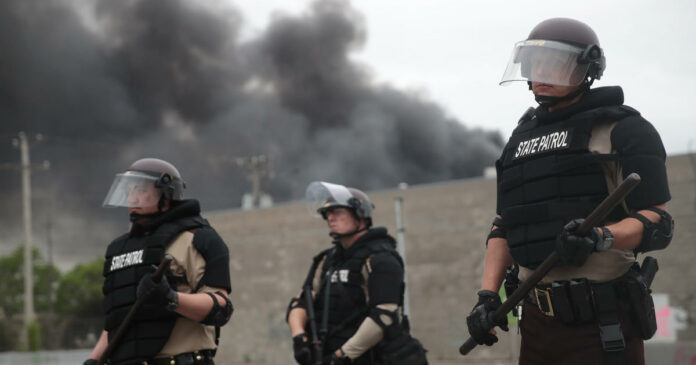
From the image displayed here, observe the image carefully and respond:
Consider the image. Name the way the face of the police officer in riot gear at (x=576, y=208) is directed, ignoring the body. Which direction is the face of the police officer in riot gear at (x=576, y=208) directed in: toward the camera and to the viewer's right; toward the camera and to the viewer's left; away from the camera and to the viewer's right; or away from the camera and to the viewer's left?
toward the camera and to the viewer's left

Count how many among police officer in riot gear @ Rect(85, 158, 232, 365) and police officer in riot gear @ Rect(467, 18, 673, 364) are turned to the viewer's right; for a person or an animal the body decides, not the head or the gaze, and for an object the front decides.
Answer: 0

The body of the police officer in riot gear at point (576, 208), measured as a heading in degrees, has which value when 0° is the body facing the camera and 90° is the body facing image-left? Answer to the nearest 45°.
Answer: approximately 45°

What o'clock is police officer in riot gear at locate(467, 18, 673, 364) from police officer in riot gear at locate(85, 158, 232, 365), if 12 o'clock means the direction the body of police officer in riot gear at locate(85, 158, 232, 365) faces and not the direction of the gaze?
police officer in riot gear at locate(467, 18, 673, 364) is roughly at 9 o'clock from police officer in riot gear at locate(85, 158, 232, 365).

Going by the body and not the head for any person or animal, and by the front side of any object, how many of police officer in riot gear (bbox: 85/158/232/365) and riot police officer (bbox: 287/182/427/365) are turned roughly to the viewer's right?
0

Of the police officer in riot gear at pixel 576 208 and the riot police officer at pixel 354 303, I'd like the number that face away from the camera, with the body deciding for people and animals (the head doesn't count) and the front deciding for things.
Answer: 0

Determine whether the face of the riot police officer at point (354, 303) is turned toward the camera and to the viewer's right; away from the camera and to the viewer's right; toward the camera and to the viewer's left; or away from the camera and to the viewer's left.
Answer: toward the camera and to the viewer's left

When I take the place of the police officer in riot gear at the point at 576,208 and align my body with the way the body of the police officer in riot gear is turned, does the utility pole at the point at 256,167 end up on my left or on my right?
on my right

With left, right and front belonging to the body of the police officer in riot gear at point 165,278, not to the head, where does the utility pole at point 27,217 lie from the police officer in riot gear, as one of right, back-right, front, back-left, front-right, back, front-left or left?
back-right

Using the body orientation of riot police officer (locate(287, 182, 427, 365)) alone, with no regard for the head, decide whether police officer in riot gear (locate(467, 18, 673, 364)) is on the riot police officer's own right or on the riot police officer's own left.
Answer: on the riot police officer's own left

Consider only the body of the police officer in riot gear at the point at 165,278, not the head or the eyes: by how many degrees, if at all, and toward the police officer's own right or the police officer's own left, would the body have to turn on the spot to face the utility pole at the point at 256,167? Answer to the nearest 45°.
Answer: approximately 135° to the police officer's own right
